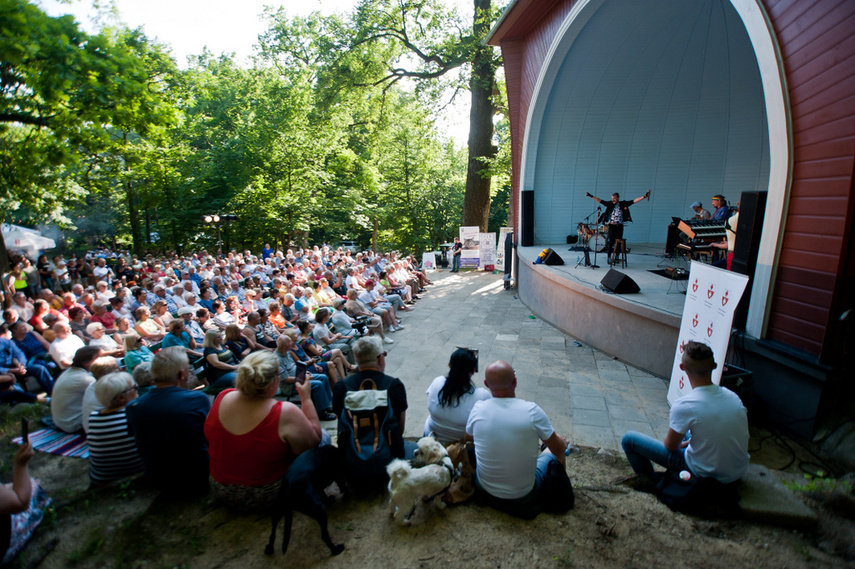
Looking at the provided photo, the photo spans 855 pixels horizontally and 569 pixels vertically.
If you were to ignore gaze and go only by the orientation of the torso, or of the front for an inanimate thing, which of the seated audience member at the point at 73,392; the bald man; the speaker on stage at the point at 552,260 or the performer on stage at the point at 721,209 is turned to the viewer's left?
the performer on stage

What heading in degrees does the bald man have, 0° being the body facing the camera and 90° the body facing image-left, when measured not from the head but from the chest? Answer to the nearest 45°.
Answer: approximately 225°

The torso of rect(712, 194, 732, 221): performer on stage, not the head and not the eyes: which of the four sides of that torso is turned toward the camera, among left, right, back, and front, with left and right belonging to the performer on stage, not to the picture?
left

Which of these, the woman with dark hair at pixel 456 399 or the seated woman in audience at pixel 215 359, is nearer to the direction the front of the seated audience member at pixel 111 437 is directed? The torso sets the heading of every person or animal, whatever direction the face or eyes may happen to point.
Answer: the seated woman in audience

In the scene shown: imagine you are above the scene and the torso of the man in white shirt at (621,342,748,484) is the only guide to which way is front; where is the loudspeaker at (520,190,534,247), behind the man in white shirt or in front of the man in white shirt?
in front

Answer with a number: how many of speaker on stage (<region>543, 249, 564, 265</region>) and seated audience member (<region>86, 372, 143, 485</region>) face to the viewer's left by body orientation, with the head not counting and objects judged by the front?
0

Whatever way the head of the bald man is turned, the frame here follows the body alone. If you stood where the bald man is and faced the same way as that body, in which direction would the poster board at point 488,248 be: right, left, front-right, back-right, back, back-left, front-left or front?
front-left

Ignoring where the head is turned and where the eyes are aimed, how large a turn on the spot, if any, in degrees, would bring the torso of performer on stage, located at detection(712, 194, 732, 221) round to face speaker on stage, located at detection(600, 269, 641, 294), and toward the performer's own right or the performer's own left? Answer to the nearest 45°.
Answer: approximately 45° to the performer's own left

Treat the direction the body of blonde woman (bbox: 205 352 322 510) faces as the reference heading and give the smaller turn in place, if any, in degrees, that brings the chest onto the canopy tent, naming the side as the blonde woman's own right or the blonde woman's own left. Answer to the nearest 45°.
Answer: approximately 90° to the blonde woman's own left

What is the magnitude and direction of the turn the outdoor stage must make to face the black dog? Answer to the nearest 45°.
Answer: approximately 45° to its left

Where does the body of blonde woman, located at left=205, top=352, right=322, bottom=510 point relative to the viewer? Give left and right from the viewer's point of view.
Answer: facing away from the viewer and to the right of the viewer
